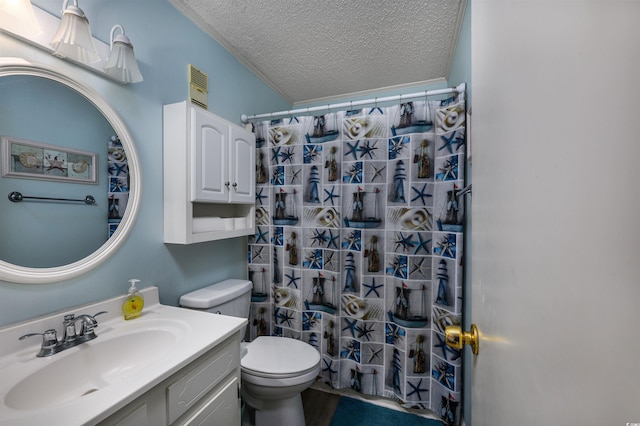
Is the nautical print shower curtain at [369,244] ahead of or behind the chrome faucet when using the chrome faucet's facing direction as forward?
ahead

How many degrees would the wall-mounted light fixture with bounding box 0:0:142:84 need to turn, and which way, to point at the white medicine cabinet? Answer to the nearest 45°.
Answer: approximately 45° to its left

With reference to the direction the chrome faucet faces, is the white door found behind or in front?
in front

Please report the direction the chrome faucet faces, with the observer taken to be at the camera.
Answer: facing the viewer and to the right of the viewer

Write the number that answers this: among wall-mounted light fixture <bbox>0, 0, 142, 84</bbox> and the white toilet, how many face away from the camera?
0

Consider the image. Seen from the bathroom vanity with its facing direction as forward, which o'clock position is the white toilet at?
The white toilet is roughly at 10 o'clock from the bathroom vanity.

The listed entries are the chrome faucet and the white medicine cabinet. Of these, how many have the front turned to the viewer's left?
0
